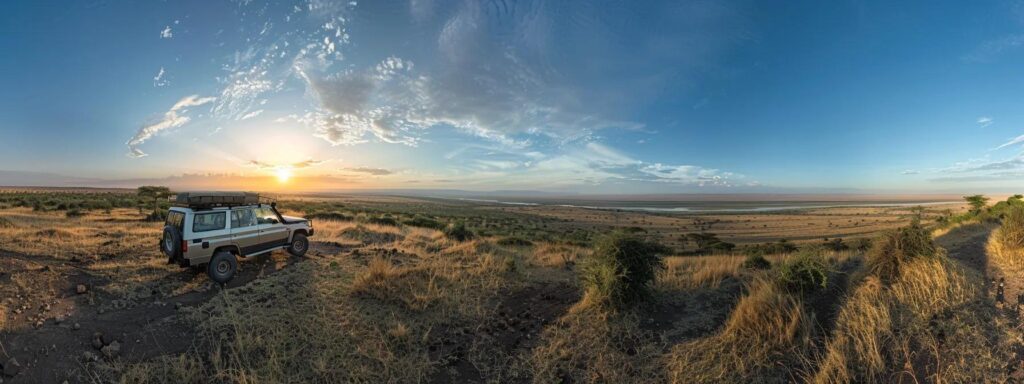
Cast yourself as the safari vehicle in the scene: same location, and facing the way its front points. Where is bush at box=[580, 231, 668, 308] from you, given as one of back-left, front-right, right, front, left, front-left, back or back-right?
right

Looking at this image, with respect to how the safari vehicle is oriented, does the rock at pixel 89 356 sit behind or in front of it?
behind

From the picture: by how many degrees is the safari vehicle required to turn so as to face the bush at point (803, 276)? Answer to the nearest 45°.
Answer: approximately 90° to its right

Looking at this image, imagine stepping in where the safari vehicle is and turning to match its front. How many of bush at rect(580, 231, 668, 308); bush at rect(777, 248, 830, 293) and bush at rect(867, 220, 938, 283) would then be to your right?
3

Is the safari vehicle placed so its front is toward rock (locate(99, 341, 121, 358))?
no

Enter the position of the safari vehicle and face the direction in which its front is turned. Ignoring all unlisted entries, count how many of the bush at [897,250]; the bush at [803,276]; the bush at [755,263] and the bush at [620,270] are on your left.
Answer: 0

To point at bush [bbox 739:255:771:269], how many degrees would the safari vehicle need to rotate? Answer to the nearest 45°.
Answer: approximately 90° to its right

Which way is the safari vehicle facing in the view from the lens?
facing away from the viewer and to the right of the viewer

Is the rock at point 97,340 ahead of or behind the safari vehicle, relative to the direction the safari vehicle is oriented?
behind

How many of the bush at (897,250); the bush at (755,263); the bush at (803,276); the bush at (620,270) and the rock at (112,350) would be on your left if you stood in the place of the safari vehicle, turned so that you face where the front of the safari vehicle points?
0

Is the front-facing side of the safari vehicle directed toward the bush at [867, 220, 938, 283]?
no
